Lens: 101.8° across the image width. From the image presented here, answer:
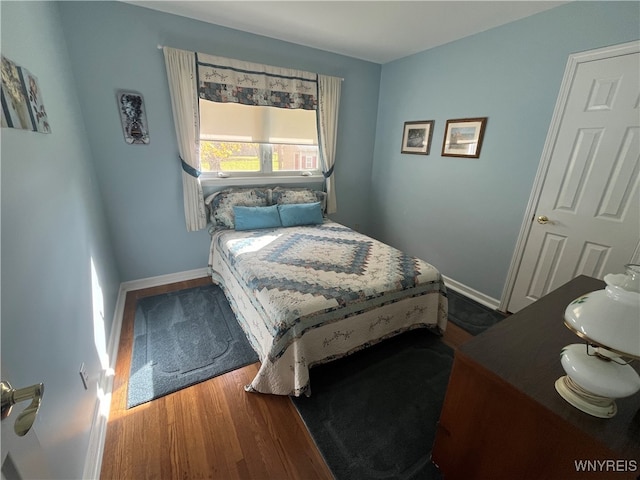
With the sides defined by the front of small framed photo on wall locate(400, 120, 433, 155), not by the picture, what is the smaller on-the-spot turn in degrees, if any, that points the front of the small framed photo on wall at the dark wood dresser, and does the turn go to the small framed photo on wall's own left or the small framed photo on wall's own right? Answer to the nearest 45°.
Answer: approximately 45° to the small framed photo on wall's own left

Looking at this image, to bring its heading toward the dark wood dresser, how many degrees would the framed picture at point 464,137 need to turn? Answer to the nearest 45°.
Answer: approximately 45° to its left

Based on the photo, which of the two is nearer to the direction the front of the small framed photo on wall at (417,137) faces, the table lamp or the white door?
the table lamp

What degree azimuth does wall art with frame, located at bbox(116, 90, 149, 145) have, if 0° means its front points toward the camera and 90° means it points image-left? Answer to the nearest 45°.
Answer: approximately 0°

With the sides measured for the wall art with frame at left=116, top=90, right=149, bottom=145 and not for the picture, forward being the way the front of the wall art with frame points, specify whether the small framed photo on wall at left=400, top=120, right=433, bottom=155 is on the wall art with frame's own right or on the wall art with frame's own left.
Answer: on the wall art with frame's own left

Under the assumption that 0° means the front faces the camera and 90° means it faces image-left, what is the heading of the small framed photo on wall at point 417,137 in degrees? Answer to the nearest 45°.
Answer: approximately 45°

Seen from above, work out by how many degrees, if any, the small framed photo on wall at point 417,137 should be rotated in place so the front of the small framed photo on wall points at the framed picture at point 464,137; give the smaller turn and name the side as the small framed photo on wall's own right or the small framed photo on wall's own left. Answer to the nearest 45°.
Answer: approximately 90° to the small framed photo on wall's own left

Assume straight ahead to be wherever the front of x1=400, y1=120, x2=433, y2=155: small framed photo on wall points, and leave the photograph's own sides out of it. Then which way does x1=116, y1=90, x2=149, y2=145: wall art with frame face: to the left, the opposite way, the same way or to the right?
to the left

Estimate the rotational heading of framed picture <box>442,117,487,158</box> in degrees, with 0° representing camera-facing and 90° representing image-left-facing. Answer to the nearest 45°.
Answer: approximately 45°

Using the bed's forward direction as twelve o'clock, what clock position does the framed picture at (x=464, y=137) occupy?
The framed picture is roughly at 9 o'clock from the bed.

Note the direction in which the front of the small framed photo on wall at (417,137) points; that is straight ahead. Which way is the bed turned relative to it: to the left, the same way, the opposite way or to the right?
to the left

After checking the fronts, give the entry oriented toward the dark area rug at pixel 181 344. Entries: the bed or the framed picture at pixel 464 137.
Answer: the framed picture

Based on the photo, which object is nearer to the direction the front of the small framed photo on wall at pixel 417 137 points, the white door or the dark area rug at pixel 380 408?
the dark area rug
